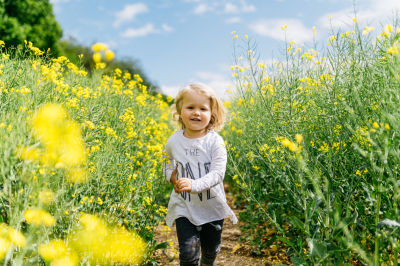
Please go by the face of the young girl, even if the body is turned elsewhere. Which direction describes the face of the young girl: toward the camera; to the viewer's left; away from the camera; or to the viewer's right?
toward the camera

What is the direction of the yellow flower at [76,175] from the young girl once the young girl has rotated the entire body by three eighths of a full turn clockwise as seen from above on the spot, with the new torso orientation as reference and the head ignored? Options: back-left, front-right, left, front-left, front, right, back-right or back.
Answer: left

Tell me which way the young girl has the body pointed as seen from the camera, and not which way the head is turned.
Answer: toward the camera

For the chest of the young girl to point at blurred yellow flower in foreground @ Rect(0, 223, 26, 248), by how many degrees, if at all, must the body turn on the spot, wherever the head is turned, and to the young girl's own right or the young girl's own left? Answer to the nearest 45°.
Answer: approximately 45° to the young girl's own right

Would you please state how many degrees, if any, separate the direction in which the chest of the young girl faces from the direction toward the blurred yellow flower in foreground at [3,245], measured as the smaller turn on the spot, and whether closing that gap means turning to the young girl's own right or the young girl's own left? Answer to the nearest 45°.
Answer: approximately 45° to the young girl's own right

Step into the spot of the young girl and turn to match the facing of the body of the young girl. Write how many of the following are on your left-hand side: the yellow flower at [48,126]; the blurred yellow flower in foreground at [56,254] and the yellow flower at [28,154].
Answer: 0

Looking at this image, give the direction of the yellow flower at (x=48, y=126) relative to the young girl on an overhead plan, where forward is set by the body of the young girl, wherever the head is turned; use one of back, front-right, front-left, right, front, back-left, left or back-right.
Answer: front-right
